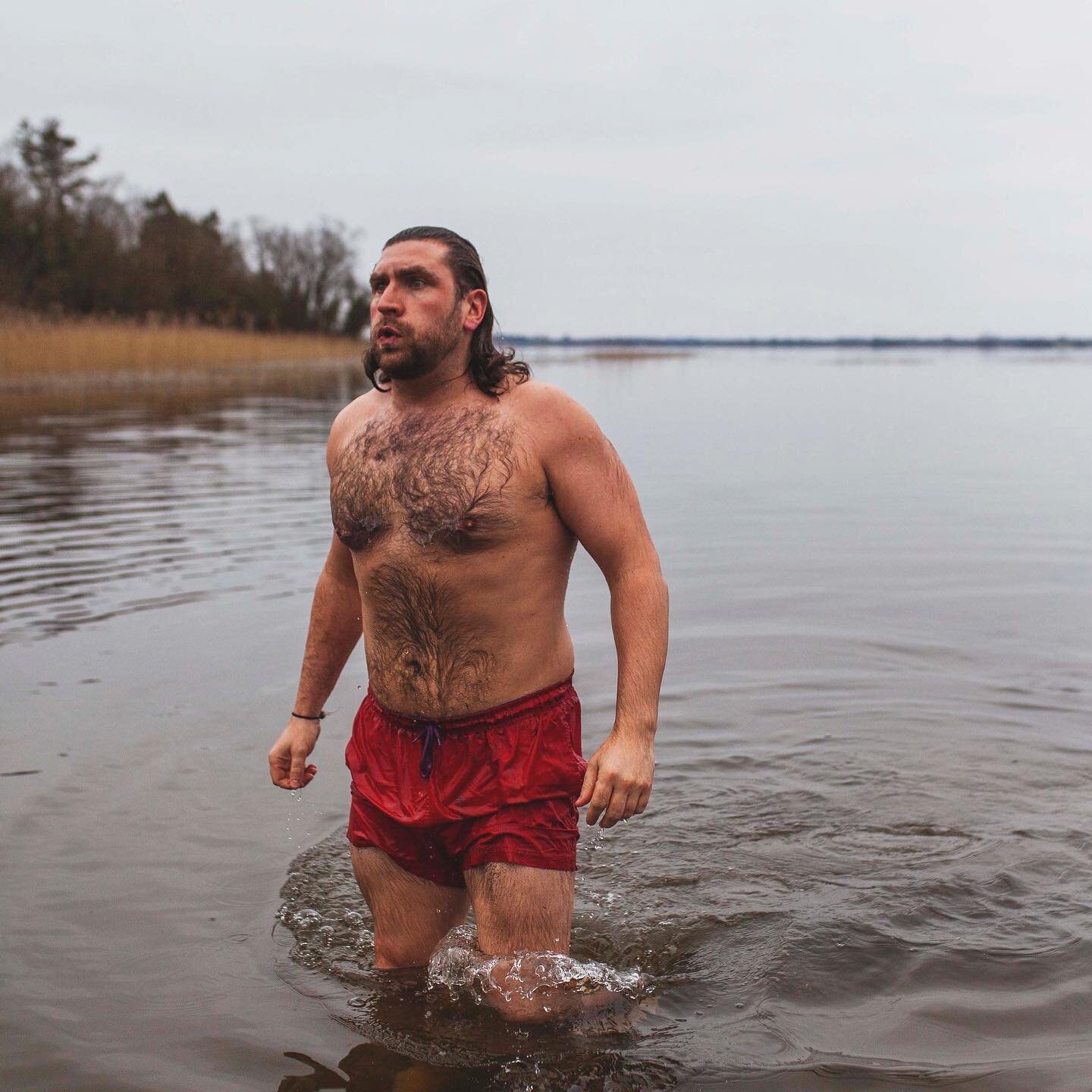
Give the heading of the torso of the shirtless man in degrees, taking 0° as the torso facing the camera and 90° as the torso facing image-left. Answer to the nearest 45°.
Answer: approximately 45°
